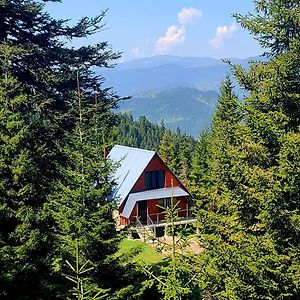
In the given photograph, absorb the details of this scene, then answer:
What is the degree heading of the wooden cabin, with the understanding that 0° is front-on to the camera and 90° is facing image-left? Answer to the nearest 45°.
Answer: approximately 315°

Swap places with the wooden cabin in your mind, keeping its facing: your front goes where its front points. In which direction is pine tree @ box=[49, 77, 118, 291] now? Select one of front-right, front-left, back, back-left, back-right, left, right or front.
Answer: front-right
